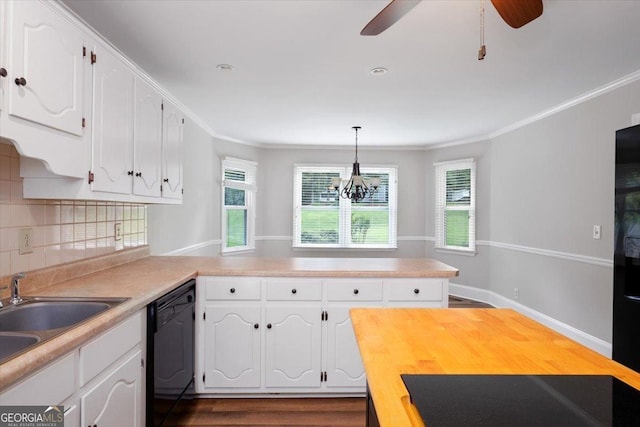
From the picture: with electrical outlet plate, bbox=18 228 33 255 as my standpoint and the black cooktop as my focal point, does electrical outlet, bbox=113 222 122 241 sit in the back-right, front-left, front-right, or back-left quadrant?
back-left

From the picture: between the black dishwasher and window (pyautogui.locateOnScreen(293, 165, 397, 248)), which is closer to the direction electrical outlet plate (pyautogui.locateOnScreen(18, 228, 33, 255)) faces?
the black dishwasher

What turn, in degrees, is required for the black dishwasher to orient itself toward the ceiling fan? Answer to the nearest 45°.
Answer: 0° — it already faces it

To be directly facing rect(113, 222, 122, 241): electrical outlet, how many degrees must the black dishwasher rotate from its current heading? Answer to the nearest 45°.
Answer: approximately 180°

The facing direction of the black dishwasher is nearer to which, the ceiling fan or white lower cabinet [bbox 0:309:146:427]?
the ceiling fan

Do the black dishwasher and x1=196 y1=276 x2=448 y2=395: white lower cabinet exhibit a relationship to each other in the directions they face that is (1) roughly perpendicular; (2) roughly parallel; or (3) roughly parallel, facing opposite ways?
roughly perpendicular

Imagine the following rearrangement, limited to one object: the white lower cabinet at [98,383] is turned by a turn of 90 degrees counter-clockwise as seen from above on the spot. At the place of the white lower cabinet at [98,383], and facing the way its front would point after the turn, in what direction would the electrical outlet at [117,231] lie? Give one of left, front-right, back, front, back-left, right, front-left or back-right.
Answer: front-left

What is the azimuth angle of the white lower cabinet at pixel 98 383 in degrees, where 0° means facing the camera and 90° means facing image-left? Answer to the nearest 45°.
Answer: approximately 315°

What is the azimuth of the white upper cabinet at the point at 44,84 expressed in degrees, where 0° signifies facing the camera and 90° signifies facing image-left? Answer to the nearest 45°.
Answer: approximately 315°
